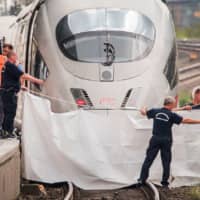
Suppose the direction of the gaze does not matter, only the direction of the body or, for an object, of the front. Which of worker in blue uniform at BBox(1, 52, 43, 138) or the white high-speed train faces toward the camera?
the white high-speed train

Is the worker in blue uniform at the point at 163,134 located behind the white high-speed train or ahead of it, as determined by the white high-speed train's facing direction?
ahead

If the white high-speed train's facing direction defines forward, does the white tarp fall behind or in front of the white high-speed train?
in front

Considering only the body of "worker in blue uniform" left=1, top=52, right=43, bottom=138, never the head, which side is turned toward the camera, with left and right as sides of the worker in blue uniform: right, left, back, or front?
right

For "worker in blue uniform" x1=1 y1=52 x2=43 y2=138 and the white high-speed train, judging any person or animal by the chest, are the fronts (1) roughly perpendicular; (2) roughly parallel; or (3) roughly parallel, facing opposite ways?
roughly perpendicular

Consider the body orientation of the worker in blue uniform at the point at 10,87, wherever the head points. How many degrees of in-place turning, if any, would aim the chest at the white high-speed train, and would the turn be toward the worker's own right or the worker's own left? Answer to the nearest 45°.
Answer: approximately 45° to the worker's own left

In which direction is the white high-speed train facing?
toward the camera

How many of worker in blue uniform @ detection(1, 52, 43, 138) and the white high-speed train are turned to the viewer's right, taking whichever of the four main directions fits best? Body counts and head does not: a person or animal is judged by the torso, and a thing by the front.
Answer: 1
